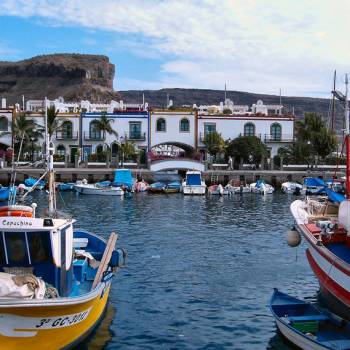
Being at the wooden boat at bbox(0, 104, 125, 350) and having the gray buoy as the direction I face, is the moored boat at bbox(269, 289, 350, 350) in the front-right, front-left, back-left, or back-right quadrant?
front-right

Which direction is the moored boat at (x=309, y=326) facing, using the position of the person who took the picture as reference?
facing away from the viewer and to the left of the viewer
